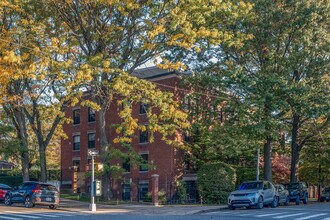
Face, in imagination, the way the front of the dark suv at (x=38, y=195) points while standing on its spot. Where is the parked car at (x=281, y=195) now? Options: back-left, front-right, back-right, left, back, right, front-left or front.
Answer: back-right

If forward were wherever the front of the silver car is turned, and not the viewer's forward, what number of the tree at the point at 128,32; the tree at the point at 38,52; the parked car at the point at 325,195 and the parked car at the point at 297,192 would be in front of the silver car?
2

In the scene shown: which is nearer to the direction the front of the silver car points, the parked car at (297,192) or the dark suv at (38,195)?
the dark suv

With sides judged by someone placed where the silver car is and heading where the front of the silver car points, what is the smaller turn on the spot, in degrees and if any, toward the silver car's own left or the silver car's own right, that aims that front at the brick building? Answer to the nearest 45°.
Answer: approximately 90° to the silver car's own right

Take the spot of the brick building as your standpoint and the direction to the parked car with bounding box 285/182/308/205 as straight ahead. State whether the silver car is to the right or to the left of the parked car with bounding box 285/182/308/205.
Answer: right

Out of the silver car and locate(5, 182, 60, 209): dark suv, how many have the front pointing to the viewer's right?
0

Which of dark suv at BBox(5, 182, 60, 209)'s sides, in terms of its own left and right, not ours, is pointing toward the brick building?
right

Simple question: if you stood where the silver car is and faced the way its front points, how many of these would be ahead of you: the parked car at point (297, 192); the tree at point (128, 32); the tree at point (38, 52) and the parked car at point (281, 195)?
2

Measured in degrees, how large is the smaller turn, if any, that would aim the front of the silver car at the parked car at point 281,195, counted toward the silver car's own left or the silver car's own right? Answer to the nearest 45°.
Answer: approximately 135° to the silver car's own right
